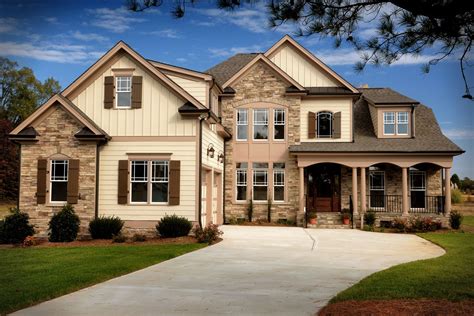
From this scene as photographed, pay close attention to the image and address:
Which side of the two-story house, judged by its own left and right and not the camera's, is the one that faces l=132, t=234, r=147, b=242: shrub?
front

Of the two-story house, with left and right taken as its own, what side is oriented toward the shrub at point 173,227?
front

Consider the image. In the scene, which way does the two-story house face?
toward the camera

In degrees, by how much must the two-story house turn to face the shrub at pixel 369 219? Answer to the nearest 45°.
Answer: approximately 90° to its left

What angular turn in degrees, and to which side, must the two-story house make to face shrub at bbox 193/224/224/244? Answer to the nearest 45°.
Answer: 0° — it already faces it

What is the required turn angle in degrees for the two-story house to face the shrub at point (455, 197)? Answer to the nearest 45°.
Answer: approximately 135° to its left

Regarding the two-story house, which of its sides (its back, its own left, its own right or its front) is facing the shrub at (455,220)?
left

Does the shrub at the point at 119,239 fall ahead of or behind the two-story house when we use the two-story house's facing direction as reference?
ahead

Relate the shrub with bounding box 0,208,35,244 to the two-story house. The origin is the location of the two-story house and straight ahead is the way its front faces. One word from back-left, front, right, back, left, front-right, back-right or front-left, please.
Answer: front-right
